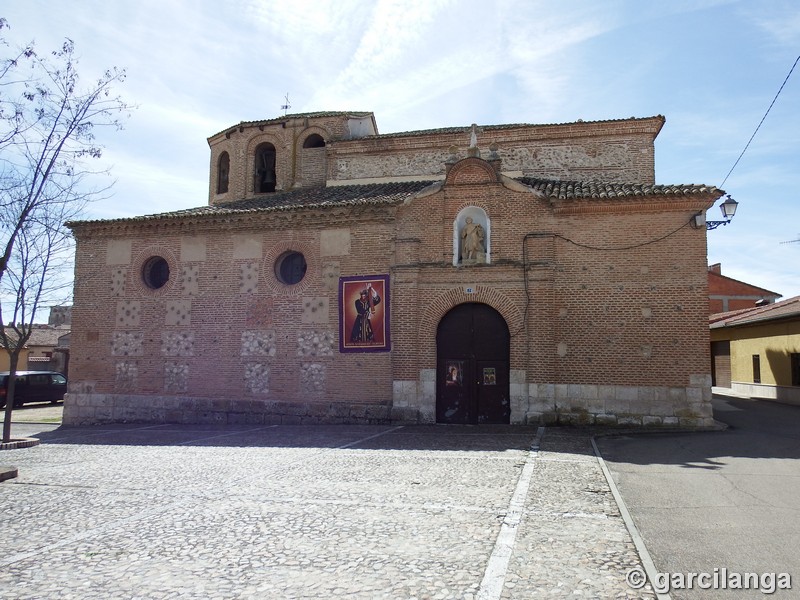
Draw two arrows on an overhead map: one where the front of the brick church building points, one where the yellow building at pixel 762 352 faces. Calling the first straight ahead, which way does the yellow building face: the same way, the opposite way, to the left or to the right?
to the right

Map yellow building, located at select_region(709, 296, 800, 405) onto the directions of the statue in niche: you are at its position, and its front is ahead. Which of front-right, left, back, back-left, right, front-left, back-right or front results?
back-left

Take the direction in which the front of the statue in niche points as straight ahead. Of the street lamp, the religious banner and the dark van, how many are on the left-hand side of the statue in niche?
1

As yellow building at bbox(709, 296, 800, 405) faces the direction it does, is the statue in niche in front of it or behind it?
in front

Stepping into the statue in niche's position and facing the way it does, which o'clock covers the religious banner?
The religious banner is roughly at 3 o'clock from the statue in niche.

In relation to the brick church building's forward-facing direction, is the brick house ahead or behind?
behind

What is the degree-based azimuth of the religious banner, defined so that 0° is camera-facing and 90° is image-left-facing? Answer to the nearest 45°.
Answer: approximately 0°

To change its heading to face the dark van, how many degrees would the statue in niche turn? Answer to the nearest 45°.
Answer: approximately 135° to its right

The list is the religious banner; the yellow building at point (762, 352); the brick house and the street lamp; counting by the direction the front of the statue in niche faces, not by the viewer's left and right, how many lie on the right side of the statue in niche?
1

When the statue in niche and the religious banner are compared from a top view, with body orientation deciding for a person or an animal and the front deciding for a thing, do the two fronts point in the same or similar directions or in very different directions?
same or similar directions

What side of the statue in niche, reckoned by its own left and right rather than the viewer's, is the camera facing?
front

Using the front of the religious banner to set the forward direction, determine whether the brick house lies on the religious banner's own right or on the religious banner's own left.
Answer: on the religious banner's own left

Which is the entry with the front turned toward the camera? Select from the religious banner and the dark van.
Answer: the religious banner

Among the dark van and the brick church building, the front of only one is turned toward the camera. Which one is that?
the brick church building

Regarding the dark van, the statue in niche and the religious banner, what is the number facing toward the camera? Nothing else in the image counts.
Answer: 2

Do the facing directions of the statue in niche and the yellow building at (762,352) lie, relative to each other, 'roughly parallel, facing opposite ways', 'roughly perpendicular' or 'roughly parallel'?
roughly perpendicular
